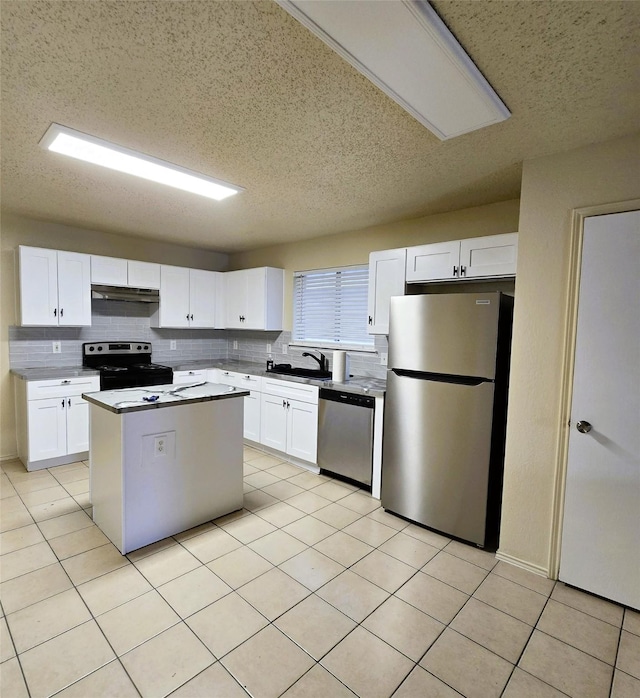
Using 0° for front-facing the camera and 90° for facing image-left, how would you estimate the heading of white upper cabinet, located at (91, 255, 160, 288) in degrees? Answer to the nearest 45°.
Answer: approximately 315°

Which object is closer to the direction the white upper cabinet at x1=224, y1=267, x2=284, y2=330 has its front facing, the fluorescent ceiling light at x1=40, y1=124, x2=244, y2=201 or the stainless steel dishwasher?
the fluorescent ceiling light

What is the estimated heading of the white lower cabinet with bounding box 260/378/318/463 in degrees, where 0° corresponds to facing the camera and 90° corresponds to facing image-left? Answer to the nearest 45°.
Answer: approximately 45°

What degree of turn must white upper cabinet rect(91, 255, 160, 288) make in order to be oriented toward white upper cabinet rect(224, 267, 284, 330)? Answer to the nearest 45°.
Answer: approximately 45° to its left

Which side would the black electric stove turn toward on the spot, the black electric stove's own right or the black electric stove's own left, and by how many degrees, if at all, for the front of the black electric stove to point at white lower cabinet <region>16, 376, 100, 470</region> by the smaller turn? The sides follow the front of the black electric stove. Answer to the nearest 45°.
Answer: approximately 90° to the black electric stove's own right

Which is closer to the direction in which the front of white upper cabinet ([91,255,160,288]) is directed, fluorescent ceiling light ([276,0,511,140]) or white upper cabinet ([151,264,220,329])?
the fluorescent ceiling light

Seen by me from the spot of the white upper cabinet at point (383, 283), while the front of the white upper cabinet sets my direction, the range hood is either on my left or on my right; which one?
on my right

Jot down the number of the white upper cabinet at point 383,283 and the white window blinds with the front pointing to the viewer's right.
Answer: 0
